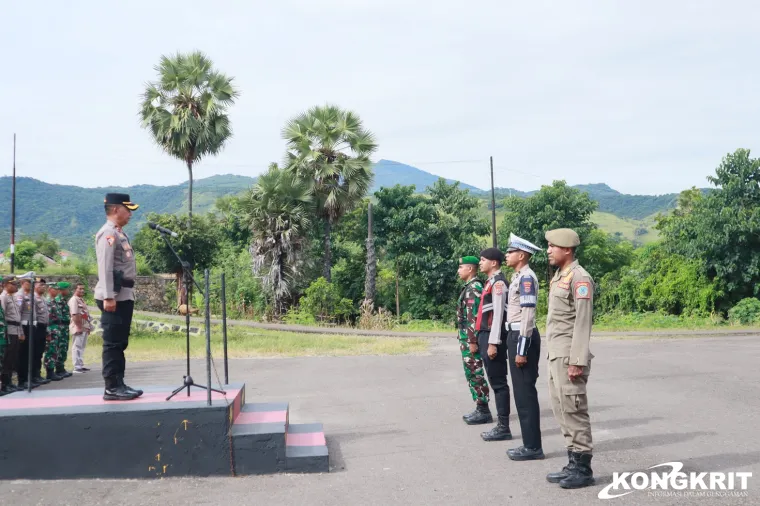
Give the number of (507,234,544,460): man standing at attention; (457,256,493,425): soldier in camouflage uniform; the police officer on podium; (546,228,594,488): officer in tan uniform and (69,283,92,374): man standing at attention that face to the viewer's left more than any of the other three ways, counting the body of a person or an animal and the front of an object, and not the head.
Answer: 3

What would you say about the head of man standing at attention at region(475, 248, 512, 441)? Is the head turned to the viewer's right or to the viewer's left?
to the viewer's left

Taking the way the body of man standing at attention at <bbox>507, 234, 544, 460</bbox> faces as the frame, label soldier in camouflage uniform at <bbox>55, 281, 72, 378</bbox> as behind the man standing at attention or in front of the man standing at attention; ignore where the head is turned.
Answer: in front

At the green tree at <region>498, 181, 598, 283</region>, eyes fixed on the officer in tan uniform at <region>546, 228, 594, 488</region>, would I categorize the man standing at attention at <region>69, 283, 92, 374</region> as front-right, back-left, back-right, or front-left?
front-right

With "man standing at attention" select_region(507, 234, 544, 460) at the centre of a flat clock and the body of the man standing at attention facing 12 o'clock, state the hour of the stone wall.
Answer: The stone wall is roughly at 2 o'clock from the man standing at attention.

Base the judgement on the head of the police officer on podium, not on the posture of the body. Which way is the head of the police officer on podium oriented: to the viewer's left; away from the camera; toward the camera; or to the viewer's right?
to the viewer's right

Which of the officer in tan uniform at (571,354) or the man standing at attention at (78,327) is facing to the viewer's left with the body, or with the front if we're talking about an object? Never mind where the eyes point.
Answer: the officer in tan uniform

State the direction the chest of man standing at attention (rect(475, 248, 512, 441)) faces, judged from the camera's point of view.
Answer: to the viewer's left

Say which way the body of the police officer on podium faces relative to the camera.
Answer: to the viewer's right

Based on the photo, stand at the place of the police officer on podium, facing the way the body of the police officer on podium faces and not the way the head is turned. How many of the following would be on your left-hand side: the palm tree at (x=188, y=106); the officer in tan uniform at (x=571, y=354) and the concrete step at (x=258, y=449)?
1

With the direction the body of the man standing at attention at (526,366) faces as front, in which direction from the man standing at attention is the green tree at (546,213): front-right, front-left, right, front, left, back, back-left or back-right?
right

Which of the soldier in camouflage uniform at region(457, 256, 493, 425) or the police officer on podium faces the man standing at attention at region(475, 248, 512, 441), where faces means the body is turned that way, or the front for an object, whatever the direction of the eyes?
the police officer on podium

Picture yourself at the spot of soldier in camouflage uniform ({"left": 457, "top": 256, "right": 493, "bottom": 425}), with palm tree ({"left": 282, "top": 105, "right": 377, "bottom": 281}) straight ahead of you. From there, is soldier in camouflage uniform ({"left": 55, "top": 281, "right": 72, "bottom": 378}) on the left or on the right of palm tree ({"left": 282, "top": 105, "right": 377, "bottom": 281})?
left

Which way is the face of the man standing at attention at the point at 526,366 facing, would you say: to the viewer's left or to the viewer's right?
to the viewer's left

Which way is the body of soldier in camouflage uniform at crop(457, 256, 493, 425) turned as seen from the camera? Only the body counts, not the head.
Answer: to the viewer's left

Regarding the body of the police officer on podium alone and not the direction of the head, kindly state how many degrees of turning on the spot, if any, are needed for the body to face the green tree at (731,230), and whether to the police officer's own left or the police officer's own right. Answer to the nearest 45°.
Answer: approximately 45° to the police officer's own left

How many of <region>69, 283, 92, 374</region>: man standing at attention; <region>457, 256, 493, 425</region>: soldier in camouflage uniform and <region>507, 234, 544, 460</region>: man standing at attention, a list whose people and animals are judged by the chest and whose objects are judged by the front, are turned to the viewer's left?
2

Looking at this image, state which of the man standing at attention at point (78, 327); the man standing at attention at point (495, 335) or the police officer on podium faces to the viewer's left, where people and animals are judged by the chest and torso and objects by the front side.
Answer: the man standing at attention at point (495, 335)

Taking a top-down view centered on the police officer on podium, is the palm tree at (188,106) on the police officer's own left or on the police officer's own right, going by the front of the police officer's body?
on the police officer's own left

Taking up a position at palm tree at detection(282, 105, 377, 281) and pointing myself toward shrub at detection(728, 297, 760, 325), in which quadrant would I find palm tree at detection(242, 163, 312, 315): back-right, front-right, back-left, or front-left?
back-right
